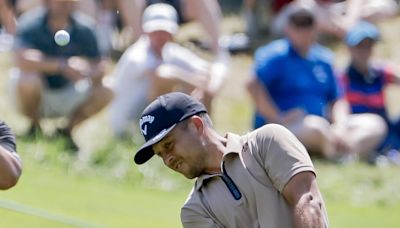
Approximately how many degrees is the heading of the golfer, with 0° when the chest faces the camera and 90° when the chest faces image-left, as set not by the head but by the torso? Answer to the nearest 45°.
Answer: approximately 45°

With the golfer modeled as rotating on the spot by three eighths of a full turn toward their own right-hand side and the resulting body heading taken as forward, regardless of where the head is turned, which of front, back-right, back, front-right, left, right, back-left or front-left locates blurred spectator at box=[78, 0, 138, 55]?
front

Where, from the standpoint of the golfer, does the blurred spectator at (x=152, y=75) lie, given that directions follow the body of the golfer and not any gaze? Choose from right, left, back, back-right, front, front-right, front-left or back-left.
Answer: back-right
